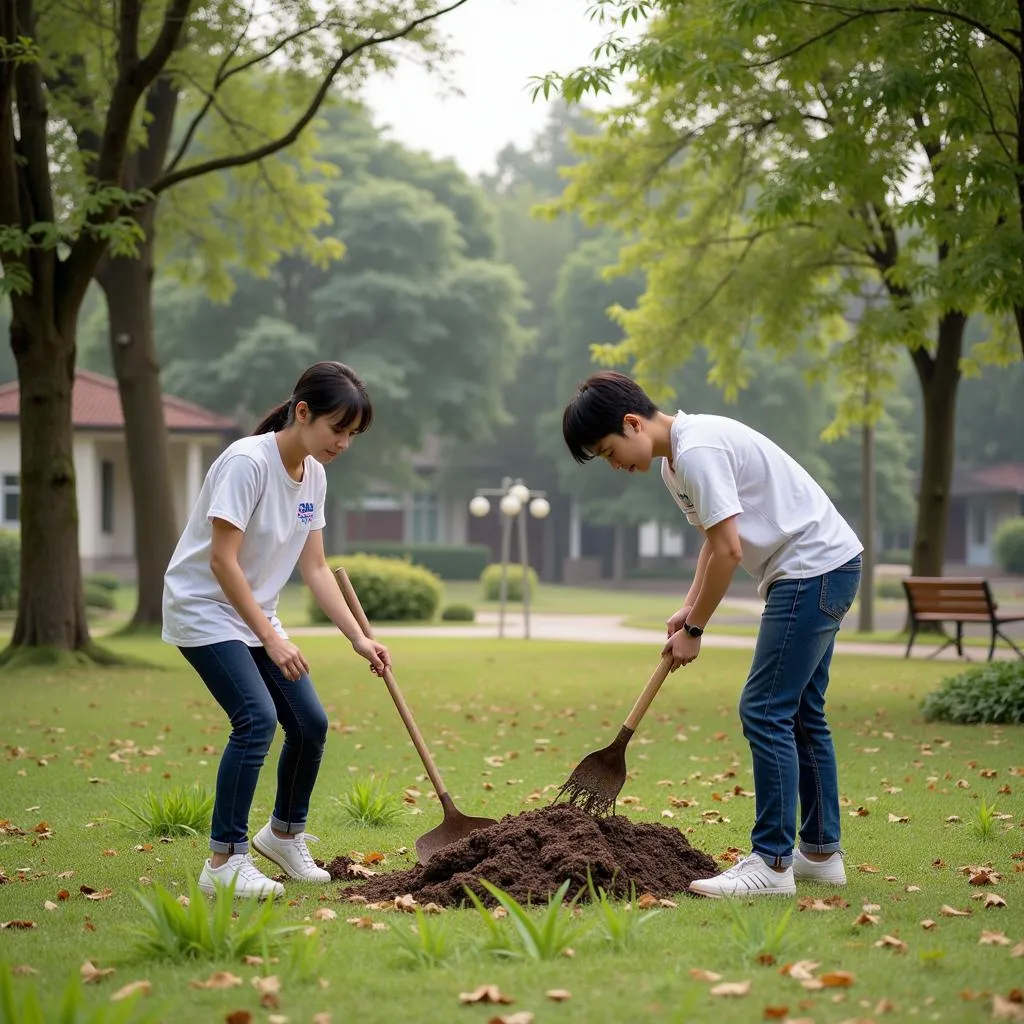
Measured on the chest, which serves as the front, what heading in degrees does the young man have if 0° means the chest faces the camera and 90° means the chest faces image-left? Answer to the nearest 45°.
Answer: approximately 90°

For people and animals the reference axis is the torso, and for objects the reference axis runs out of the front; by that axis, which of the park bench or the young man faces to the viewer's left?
the young man

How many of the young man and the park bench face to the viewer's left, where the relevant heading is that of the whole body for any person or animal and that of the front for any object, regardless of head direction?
1

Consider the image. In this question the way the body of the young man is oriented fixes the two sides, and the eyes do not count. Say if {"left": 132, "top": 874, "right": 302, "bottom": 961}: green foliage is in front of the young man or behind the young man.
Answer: in front

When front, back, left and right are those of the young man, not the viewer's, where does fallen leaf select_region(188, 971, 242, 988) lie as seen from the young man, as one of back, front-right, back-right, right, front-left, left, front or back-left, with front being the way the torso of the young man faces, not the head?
front-left

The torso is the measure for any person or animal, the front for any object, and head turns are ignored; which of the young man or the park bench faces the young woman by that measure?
the young man

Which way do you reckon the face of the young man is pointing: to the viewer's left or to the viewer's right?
to the viewer's left
